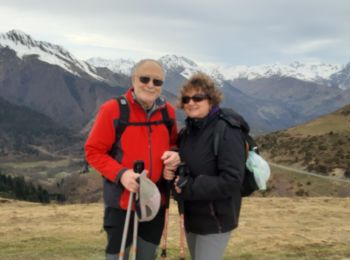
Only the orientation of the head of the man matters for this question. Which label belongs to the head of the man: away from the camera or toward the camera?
toward the camera

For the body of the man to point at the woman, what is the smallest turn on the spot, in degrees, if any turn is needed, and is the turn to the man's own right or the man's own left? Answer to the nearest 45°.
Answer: approximately 45° to the man's own left

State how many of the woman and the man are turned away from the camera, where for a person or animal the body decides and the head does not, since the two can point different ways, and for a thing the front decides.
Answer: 0

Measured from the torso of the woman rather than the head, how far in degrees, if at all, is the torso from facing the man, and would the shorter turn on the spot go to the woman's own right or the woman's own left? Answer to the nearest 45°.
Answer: approximately 45° to the woman's own right

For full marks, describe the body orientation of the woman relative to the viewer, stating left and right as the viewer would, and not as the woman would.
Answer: facing the viewer and to the left of the viewer

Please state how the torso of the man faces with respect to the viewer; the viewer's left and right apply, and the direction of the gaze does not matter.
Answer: facing the viewer and to the right of the viewer
